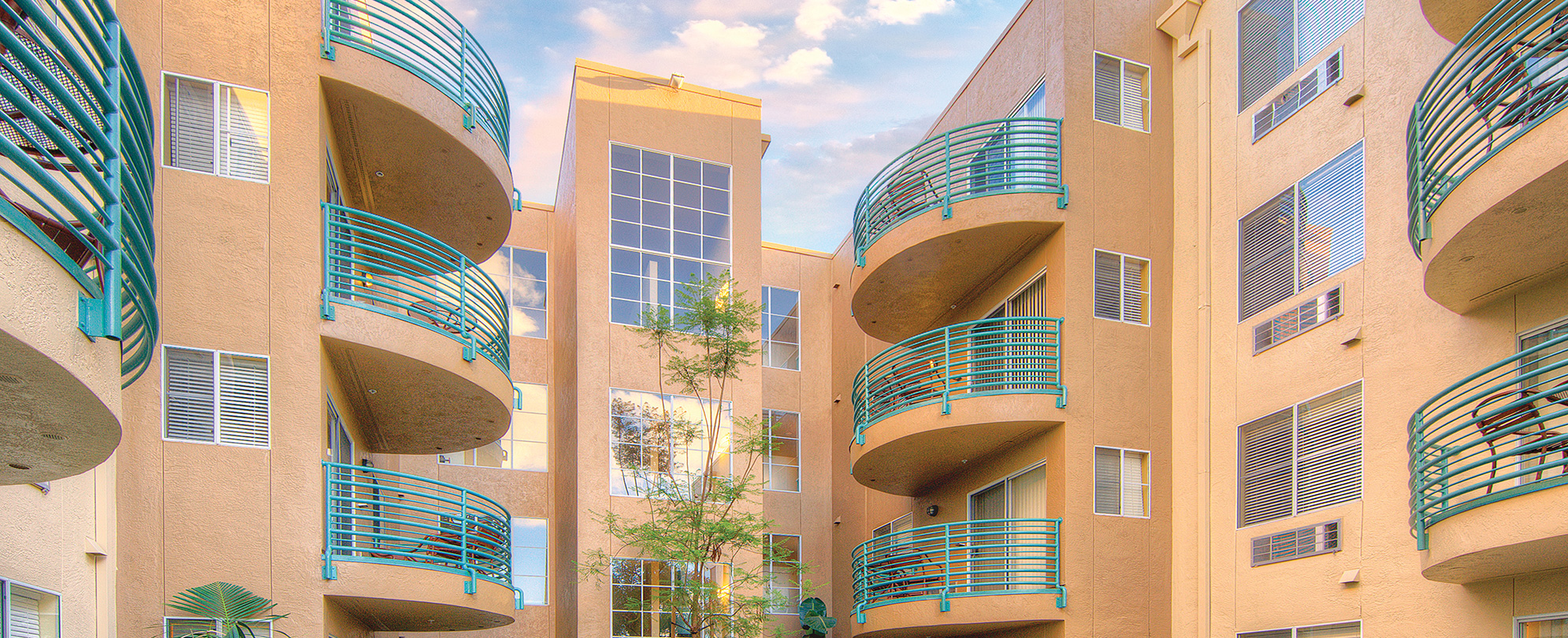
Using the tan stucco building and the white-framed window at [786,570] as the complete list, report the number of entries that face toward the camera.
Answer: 2

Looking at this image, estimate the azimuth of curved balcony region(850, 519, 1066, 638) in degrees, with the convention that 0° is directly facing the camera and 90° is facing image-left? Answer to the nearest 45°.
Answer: approximately 45°

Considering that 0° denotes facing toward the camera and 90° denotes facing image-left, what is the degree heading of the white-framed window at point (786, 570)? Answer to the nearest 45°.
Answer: approximately 0°

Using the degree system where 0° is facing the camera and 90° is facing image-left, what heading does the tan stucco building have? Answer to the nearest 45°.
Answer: approximately 0°
